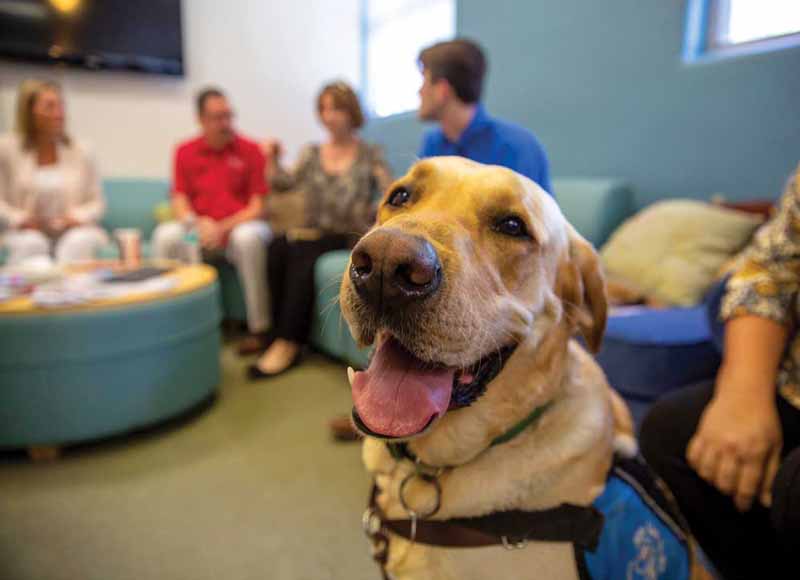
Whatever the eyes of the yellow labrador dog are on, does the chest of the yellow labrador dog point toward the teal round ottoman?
no

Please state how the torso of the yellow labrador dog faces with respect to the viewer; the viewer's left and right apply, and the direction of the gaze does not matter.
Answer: facing the viewer and to the left of the viewer

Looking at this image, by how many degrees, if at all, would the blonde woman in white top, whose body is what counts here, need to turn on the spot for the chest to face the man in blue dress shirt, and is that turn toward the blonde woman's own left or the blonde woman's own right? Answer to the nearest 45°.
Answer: approximately 45° to the blonde woman's own left

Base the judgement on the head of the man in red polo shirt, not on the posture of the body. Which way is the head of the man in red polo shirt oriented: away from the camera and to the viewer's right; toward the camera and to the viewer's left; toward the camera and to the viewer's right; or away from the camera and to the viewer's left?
toward the camera and to the viewer's right

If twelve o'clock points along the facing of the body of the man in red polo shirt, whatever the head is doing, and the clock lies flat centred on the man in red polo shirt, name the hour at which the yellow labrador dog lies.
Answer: The yellow labrador dog is roughly at 12 o'clock from the man in red polo shirt.

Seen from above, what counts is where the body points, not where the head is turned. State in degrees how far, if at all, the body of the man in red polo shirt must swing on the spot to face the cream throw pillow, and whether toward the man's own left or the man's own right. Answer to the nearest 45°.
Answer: approximately 45° to the man's own left

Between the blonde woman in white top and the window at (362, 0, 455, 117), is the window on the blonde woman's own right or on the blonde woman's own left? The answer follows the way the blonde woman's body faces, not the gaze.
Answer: on the blonde woman's own left

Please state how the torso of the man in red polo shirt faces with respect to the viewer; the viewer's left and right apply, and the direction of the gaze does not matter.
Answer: facing the viewer

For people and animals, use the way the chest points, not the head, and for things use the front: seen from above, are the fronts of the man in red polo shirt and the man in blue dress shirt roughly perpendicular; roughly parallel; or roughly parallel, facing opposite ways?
roughly perpendicular

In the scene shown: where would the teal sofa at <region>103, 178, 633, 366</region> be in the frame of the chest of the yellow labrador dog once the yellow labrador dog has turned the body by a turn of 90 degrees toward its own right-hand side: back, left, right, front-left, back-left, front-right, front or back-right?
front-right

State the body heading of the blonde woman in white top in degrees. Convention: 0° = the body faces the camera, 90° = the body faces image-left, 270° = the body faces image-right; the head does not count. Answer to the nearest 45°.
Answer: approximately 0°

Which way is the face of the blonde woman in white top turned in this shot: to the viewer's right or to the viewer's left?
to the viewer's right

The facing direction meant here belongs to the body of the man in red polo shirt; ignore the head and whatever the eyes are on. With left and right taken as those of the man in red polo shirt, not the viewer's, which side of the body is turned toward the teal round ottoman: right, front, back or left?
front

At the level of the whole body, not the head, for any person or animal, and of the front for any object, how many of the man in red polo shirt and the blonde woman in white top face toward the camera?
2
